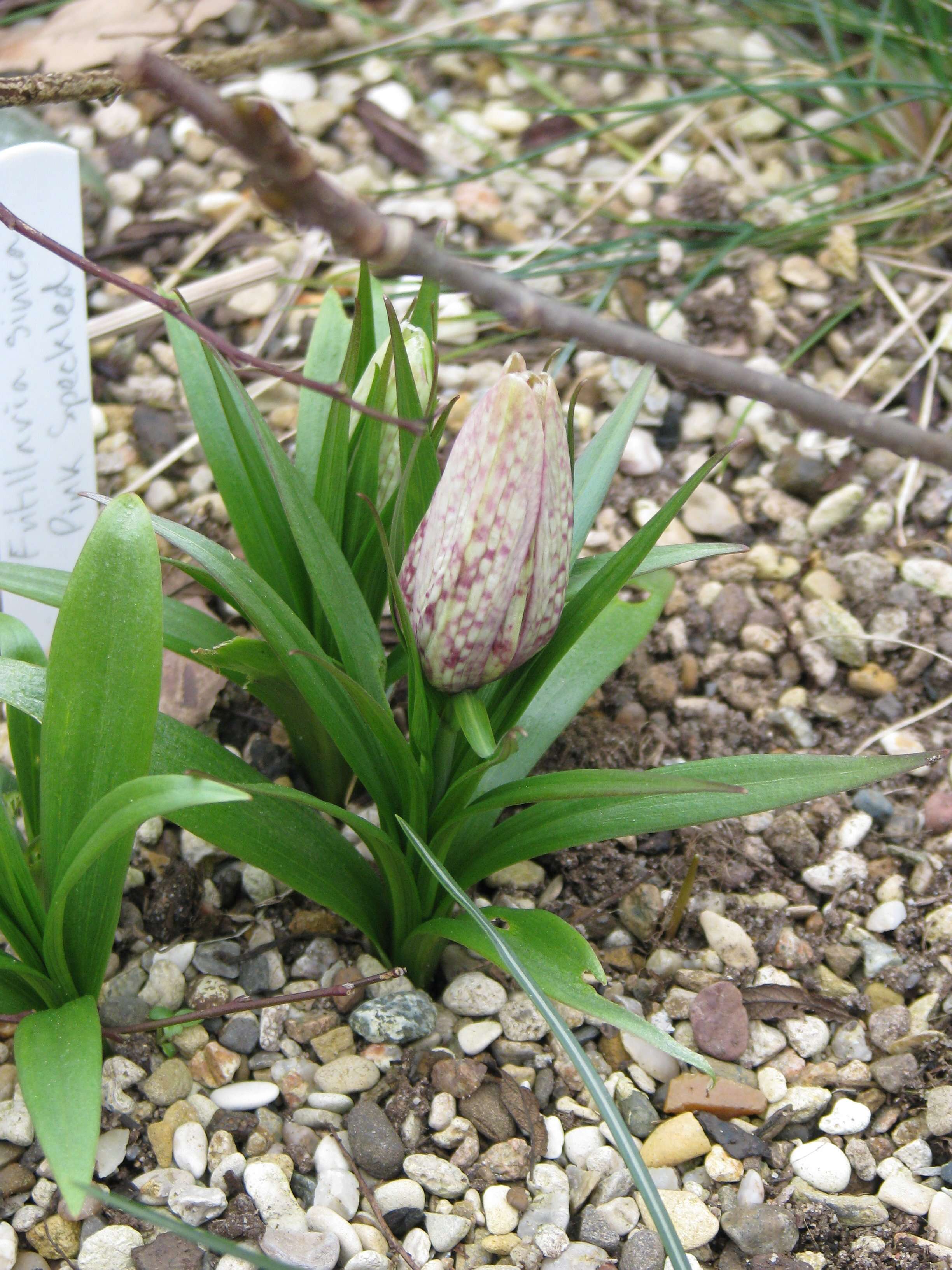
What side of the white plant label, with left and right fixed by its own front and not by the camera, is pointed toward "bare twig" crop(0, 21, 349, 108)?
back

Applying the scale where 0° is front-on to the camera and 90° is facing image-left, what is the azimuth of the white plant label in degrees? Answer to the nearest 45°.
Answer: approximately 0°
